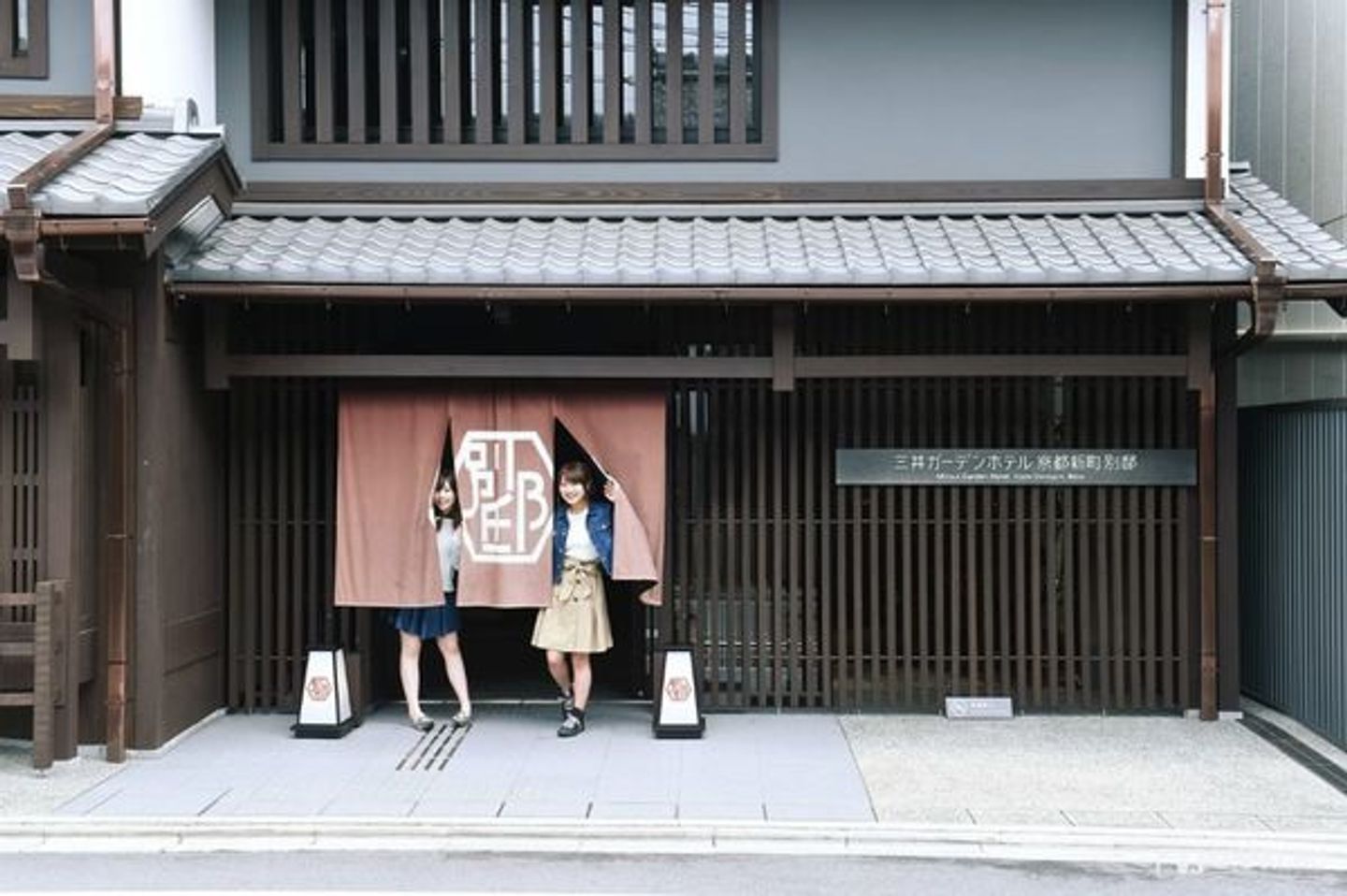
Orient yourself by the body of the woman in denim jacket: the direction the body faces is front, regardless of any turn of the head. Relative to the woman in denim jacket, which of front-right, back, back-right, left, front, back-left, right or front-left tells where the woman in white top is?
right

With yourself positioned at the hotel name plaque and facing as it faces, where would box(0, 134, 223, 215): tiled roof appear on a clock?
The tiled roof is roughly at 2 o'clock from the hotel name plaque.

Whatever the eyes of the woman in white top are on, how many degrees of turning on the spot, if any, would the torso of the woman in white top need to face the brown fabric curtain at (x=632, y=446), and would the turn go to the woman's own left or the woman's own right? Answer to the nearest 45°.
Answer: approximately 90° to the woman's own left

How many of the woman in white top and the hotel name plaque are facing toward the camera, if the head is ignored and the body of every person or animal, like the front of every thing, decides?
2

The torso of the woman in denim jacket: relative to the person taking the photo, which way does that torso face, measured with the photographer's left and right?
facing the viewer

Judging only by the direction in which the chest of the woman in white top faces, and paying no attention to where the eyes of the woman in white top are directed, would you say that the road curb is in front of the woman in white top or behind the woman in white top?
in front

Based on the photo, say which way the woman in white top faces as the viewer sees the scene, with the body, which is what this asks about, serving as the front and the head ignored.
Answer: toward the camera

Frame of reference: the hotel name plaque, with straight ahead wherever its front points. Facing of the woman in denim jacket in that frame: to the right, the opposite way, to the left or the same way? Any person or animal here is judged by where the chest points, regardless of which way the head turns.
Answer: the same way

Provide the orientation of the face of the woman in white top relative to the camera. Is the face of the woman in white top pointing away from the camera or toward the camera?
toward the camera

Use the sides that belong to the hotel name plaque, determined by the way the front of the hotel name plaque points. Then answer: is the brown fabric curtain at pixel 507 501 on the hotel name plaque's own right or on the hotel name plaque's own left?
on the hotel name plaque's own right

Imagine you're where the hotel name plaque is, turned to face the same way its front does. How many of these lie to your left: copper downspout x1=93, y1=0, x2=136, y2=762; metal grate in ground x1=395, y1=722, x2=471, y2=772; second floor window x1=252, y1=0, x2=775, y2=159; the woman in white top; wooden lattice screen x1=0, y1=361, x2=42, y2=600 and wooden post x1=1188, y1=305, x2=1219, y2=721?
1

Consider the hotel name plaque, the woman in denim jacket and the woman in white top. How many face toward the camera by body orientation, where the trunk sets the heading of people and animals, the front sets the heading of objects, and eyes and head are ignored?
3

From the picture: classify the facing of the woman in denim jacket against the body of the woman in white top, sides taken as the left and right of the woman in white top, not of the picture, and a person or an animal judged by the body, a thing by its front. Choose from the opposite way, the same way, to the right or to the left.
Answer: the same way

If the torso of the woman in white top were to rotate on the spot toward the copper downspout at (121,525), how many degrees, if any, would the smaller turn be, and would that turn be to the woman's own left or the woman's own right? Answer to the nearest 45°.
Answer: approximately 90° to the woman's own right
